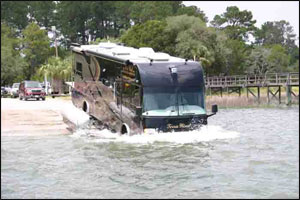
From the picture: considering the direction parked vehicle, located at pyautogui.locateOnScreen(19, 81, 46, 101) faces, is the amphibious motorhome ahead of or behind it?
ahead

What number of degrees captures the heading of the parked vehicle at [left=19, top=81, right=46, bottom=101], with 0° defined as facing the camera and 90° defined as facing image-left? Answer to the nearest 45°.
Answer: approximately 315°

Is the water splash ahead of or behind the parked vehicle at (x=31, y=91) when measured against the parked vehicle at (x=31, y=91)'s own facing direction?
ahead

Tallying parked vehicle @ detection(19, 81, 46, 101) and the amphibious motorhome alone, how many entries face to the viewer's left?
0

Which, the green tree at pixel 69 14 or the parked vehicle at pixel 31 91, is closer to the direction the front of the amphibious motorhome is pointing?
the green tree

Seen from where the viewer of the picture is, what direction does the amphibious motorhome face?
facing the viewer and to the right of the viewer
